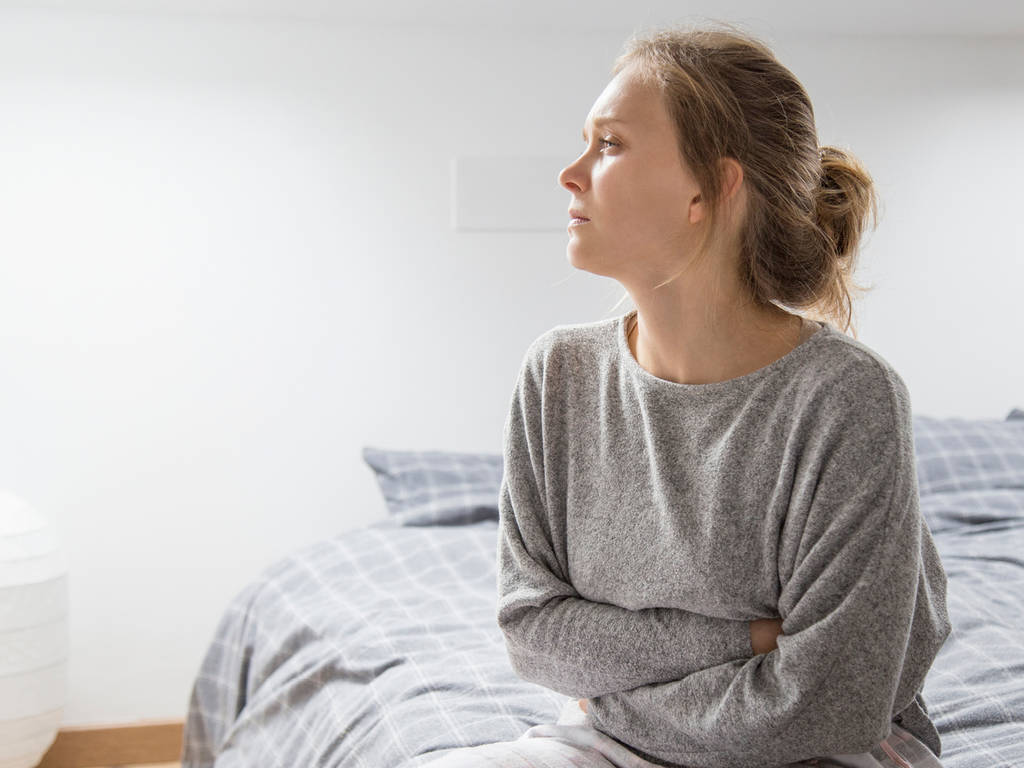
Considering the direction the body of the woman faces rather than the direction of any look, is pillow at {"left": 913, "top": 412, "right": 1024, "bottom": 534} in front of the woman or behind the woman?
behind

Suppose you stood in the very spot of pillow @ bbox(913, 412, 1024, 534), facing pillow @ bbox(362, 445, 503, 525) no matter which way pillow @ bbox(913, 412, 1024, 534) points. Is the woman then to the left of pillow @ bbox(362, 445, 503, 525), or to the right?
left

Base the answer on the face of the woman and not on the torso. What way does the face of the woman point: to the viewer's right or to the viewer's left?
to the viewer's left

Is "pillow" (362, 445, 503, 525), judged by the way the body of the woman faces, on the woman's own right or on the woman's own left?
on the woman's own right

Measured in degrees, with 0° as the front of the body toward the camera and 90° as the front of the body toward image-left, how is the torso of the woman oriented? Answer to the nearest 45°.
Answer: approximately 45°
